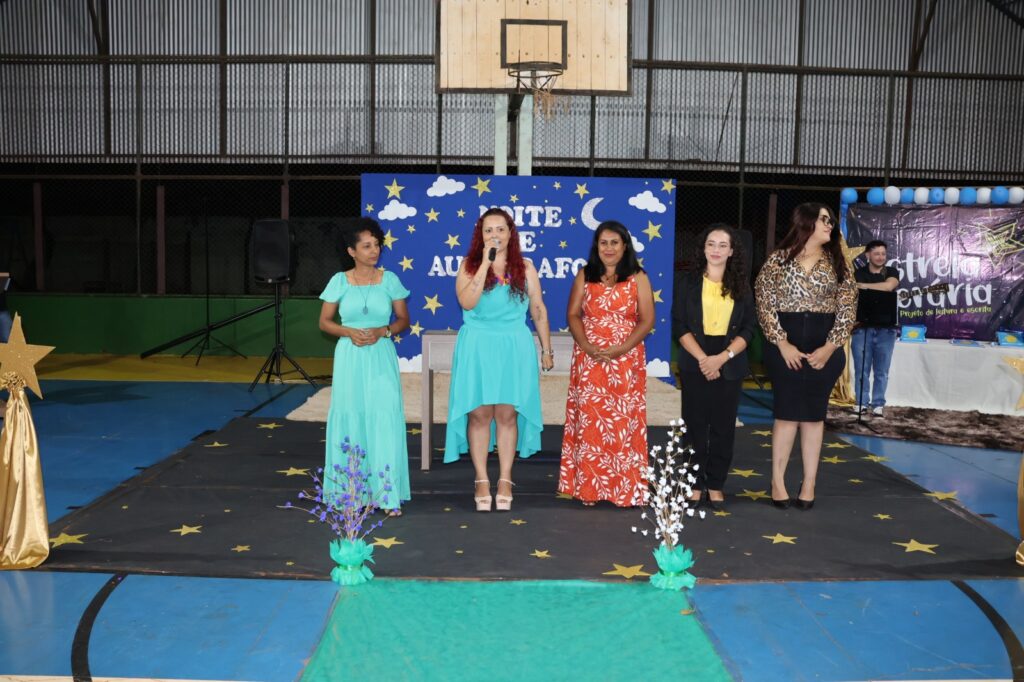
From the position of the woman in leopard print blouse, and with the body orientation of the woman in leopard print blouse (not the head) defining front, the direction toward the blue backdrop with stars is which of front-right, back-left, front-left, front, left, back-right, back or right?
back-right

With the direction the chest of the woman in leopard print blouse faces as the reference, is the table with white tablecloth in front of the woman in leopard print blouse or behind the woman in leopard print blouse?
behind

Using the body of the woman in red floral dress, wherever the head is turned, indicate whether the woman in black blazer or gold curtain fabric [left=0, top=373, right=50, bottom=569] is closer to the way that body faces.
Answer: the gold curtain fabric

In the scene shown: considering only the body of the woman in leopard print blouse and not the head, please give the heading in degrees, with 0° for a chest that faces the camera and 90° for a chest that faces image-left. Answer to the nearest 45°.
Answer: approximately 0°

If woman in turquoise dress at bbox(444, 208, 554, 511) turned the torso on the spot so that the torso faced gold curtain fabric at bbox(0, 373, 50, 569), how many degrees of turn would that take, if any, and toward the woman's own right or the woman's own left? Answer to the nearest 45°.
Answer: approximately 45° to the woman's own right

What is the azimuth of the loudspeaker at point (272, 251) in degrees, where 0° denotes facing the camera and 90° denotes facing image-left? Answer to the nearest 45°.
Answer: approximately 0°

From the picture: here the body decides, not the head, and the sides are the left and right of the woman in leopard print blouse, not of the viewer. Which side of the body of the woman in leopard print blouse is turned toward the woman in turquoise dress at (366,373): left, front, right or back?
right

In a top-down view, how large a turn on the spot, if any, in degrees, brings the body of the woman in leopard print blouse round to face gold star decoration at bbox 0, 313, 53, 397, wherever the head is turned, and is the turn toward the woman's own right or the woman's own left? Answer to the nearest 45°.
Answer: approximately 45° to the woman's own right
